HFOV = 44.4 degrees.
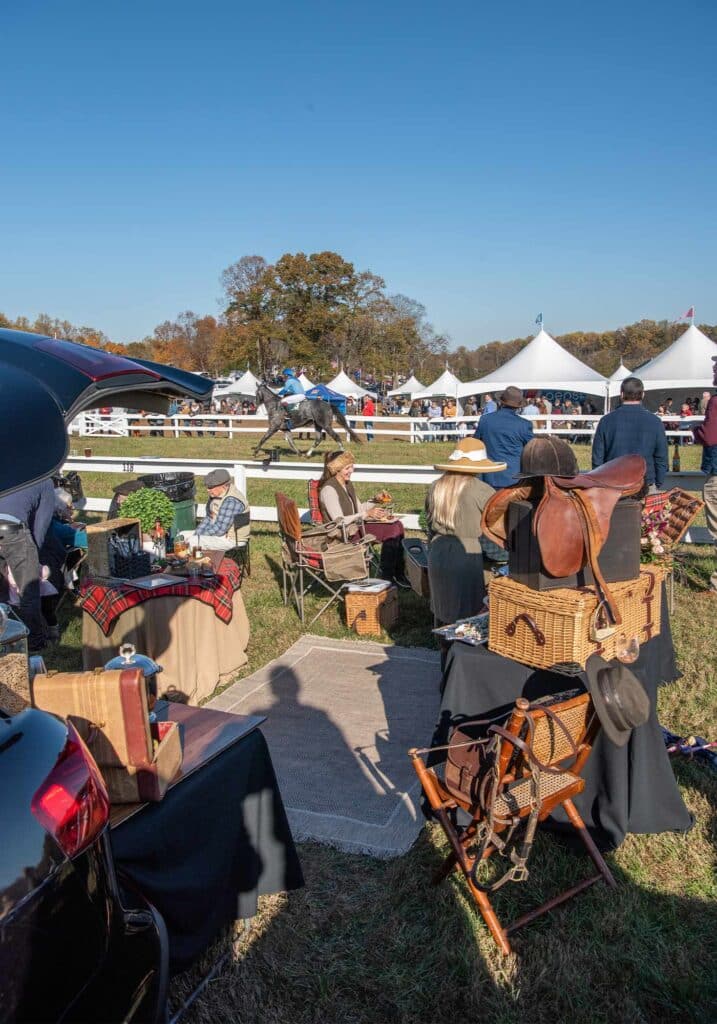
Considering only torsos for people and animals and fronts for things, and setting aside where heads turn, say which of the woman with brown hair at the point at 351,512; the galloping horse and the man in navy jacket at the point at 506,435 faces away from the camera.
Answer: the man in navy jacket

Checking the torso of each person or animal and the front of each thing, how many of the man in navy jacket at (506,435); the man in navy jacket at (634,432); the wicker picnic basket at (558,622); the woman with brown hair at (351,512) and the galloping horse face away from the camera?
2

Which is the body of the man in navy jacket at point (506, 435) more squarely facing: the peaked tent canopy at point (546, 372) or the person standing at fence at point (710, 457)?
the peaked tent canopy

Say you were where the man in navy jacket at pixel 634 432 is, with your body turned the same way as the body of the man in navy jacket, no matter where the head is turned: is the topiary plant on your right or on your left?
on your left

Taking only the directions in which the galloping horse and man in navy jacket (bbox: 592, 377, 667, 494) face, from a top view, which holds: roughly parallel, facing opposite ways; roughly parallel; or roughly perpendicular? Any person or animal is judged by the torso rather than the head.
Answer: roughly perpendicular

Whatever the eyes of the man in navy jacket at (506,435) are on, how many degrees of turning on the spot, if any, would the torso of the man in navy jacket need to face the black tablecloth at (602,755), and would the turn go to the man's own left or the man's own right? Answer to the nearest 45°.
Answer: approximately 180°

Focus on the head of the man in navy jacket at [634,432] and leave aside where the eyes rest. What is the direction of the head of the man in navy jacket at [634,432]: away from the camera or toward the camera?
away from the camera

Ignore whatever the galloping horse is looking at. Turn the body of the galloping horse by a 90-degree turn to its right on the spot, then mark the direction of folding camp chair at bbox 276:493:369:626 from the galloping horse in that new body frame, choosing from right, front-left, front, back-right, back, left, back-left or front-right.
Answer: back

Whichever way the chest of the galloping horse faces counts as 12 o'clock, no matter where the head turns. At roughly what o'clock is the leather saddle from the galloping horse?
The leather saddle is roughly at 9 o'clock from the galloping horse.

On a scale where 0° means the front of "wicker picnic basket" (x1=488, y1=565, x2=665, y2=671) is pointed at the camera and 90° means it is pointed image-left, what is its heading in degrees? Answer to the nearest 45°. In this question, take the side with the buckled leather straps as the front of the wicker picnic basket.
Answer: approximately 315°

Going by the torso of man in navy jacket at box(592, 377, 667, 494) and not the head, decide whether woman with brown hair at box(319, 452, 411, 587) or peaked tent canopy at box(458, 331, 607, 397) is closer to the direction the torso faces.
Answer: the peaked tent canopy

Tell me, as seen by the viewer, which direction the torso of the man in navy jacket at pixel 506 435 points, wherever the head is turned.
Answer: away from the camera

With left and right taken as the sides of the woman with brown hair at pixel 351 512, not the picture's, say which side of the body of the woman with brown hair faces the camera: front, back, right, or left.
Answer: right

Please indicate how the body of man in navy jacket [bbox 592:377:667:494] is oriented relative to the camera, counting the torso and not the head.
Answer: away from the camera

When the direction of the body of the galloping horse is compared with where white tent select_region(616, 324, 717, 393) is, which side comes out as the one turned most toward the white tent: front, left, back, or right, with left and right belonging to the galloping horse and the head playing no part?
back
